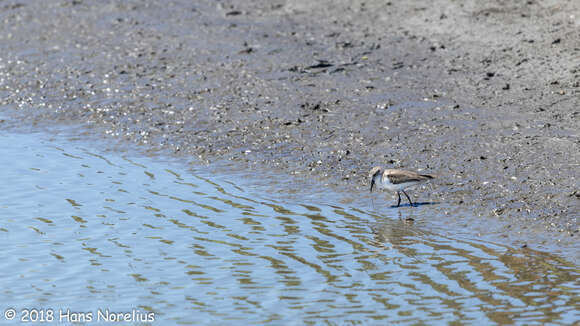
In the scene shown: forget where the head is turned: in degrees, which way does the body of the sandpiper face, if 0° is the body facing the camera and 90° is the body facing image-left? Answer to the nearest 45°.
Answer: approximately 90°
